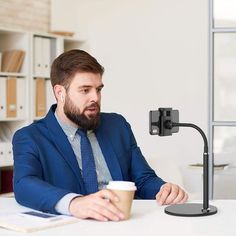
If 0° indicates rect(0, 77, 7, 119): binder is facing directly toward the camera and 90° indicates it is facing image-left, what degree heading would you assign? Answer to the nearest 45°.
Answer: approximately 0°

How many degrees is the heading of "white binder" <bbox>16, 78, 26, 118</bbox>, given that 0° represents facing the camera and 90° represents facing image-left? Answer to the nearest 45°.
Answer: approximately 0°

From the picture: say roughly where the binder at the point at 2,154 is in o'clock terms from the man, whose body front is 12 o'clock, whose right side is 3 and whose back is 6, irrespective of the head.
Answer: The binder is roughly at 7 o'clock from the man.

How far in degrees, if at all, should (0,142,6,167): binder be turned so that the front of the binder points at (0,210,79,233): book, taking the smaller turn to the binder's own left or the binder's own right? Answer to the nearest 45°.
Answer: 0° — it already faces it

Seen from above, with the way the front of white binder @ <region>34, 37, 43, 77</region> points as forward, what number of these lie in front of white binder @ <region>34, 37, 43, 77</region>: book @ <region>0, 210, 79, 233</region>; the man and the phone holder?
3
